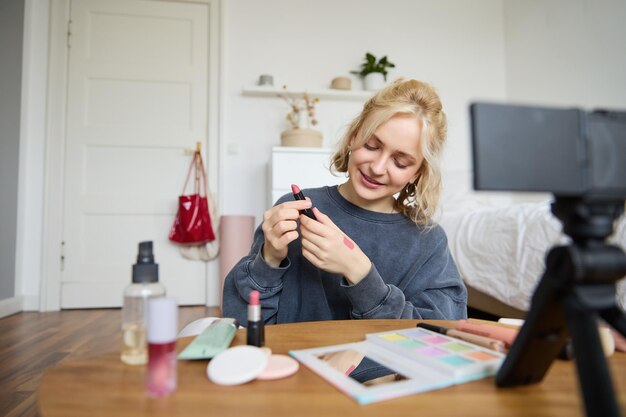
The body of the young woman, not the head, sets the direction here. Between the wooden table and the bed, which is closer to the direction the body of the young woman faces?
the wooden table

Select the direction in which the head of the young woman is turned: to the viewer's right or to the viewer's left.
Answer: to the viewer's left

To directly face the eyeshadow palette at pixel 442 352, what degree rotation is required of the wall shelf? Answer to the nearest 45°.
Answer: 0° — it already faces it

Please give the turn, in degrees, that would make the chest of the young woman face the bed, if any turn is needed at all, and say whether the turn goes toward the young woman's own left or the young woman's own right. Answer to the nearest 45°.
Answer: approximately 135° to the young woman's own left

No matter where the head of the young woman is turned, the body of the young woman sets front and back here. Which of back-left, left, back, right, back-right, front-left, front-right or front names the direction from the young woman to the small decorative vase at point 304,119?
back

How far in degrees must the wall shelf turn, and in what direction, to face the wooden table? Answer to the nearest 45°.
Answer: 0° — it already faces it

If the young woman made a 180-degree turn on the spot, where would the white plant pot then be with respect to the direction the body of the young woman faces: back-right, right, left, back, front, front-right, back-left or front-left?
front

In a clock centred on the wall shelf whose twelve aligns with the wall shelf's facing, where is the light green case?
The light green case is roughly at 12 o'clock from the wall shelf.

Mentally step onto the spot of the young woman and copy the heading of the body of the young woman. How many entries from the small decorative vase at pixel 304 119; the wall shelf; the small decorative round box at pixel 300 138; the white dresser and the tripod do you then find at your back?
4

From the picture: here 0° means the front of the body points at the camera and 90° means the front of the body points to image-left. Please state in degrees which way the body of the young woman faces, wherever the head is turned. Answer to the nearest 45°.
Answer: approximately 0°

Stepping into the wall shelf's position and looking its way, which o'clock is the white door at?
The white door is roughly at 3 o'clock from the wall shelf.
